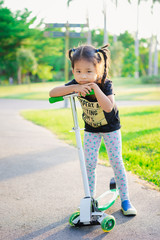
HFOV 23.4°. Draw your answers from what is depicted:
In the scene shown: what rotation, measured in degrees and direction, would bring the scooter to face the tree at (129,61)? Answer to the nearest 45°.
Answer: approximately 135° to its right

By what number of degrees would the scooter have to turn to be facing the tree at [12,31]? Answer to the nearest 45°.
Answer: approximately 135° to its right

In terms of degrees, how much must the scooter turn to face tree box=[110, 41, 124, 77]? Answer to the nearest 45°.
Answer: approximately 135° to its right

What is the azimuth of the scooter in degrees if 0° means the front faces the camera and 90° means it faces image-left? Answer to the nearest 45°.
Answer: approximately 45°
